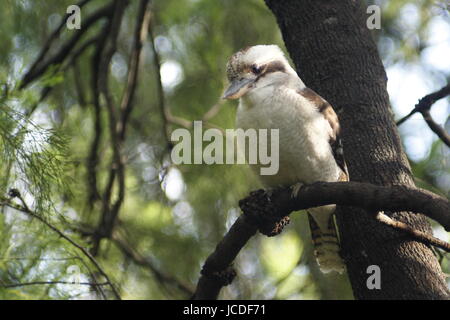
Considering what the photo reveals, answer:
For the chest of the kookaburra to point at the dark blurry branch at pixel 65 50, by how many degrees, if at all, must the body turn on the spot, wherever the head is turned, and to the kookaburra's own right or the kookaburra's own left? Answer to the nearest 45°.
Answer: approximately 90° to the kookaburra's own right

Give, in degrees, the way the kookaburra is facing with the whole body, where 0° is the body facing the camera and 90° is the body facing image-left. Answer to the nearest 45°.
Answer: approximately 45°
